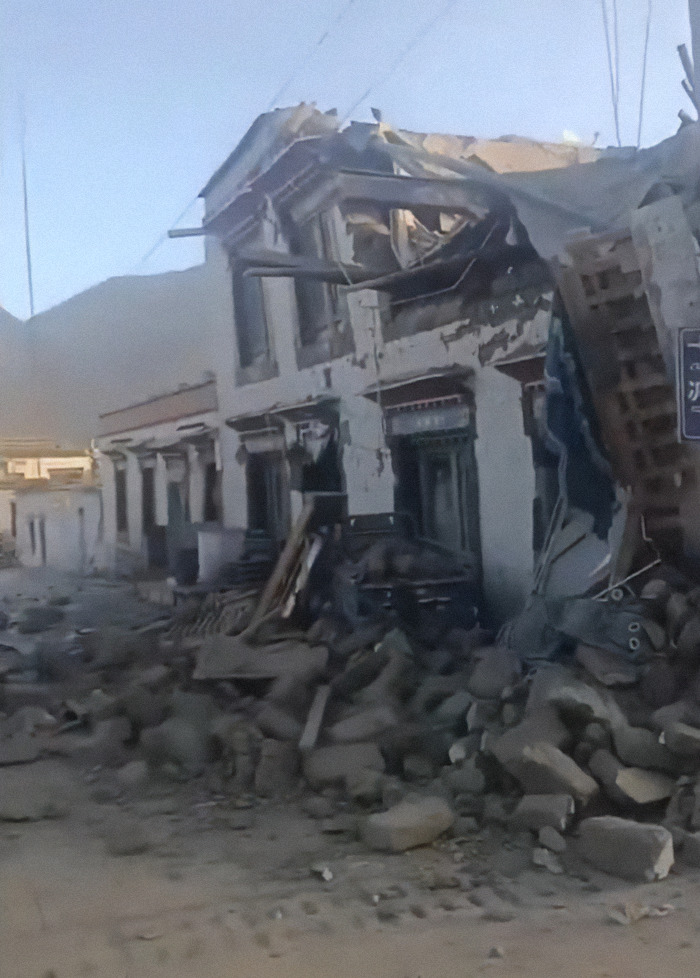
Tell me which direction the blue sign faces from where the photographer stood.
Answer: facing the viewer

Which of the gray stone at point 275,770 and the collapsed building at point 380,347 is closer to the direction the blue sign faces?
the gray stone

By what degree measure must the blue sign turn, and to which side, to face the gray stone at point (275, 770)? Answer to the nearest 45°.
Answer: approximately 45° to its right

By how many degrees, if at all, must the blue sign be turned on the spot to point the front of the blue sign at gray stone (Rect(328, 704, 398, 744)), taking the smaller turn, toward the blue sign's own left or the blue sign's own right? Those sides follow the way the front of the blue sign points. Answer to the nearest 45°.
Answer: approximately 90° to the blue sign's own right

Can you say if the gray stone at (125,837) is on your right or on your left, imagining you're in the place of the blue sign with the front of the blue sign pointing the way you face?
on your right

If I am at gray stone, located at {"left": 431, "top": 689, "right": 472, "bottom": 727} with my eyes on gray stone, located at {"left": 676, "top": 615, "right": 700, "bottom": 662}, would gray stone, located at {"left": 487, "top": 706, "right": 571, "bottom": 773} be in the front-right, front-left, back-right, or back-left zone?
front-right

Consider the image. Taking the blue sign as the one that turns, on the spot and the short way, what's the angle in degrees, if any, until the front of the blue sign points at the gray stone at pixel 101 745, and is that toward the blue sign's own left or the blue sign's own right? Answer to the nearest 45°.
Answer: approximately 90° to the blue sign's own right
